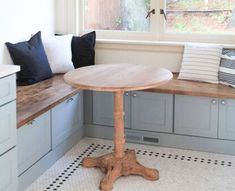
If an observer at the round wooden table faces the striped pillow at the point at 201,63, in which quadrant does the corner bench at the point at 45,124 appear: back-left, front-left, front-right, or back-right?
back-left

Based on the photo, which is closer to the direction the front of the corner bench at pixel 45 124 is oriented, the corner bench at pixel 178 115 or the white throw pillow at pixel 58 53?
the corner bench

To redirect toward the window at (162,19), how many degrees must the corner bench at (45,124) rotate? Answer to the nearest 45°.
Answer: approximately 90° to its left

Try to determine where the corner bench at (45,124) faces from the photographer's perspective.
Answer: facing the viewer and to the right of the viewer

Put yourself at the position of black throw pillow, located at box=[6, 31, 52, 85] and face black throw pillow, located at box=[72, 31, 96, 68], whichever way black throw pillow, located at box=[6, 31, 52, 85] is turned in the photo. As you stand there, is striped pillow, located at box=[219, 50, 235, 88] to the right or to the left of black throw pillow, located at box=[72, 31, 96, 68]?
right

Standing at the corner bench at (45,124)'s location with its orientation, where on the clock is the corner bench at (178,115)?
the corner bench at (178,115) is roughly at 10 o'clock from the corner bench at (45,124).

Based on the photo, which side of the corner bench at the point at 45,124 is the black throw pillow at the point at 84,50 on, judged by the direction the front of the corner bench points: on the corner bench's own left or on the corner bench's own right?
on the corner bench's own left
